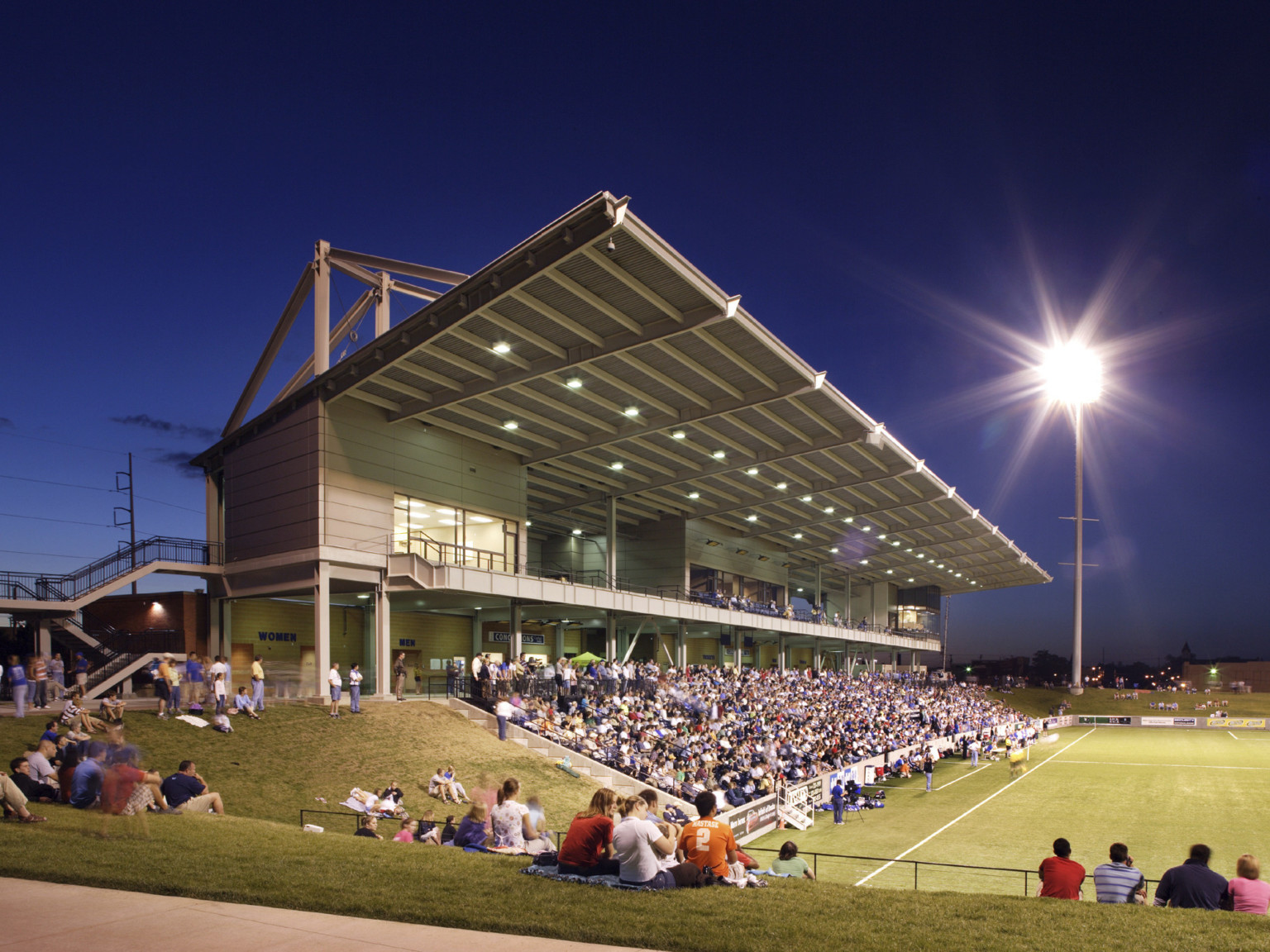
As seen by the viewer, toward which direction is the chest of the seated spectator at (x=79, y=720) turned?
to the viewer's right

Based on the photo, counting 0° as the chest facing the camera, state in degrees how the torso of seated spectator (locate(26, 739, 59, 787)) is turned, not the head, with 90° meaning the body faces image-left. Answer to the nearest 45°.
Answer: approximately 270°

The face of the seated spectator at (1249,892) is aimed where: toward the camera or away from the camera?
away from the camera

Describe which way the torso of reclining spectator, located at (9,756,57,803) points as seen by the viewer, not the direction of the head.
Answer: to the viewer's right

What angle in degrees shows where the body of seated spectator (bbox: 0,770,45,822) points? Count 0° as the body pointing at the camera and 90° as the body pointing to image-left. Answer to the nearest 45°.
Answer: approximately 270°

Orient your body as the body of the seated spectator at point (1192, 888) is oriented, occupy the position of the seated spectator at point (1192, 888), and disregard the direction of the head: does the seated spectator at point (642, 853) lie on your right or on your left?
on your left

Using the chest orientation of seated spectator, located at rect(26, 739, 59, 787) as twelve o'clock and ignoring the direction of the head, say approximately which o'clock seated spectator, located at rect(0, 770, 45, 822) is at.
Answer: seated spectator, located at rect(0, 770, 45, 822) is roughly at 3 o'clock from seated spectator, located at rect(26, 739, 59, 787).

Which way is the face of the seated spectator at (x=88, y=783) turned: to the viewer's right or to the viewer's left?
to the viewer's right

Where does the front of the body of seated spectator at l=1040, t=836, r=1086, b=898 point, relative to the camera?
away from the camera

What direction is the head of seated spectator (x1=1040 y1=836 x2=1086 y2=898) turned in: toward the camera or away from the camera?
away from the camera
